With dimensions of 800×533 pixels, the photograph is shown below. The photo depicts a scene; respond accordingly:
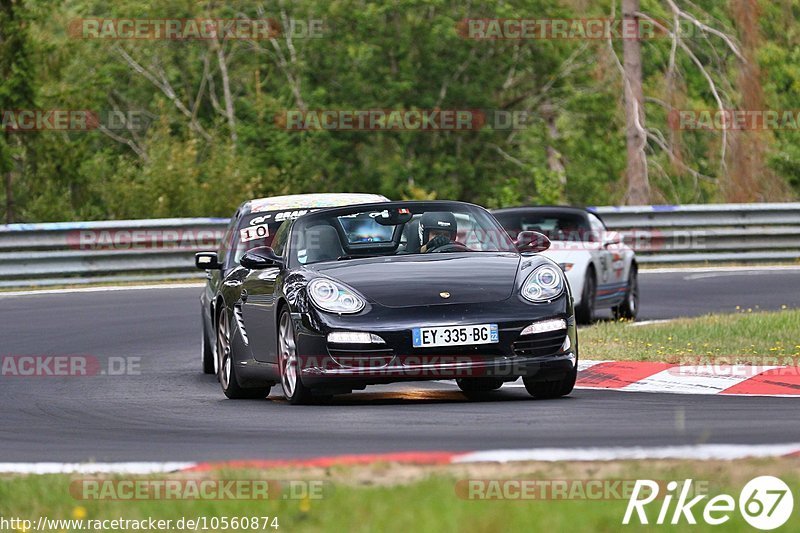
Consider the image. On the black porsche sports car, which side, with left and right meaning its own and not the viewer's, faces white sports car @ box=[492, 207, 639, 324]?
back

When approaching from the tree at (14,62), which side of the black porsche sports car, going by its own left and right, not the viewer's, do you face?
back

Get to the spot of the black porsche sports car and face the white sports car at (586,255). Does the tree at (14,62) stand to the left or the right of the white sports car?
left

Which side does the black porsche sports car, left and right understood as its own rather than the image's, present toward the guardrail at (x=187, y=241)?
back

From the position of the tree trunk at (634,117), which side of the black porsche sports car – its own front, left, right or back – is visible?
back

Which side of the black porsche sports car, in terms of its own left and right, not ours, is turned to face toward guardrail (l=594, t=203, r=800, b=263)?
back

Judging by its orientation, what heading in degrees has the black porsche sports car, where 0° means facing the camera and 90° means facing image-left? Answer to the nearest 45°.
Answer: approximately 0°
